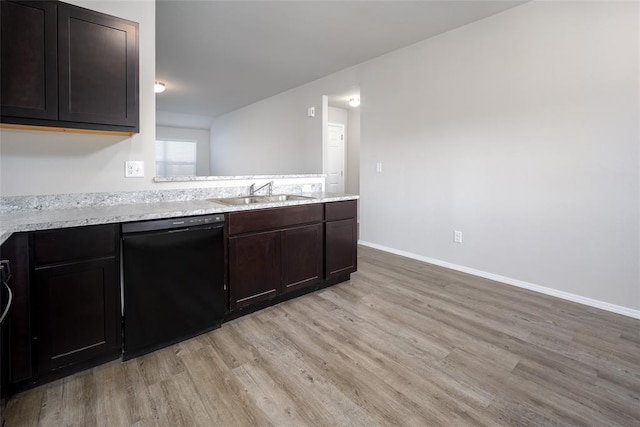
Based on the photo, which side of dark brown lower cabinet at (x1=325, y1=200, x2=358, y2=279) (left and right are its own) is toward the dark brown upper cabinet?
right

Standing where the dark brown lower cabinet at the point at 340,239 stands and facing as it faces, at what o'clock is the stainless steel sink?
The stainless steel sink is roughly at 4 o'clock from the dark brown lower cabinet.

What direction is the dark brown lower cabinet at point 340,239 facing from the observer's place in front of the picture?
facing the viewer and to the right of the viewer

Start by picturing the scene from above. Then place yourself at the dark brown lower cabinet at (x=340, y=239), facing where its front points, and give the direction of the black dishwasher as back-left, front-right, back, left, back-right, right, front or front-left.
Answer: right

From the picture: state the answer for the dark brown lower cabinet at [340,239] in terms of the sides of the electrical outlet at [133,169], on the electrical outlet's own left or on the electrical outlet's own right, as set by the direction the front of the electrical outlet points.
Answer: on the electrical outlet's own left

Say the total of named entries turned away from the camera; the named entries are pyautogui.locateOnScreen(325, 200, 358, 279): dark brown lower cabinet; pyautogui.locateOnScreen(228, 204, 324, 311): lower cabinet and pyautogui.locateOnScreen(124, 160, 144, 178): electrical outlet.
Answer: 0

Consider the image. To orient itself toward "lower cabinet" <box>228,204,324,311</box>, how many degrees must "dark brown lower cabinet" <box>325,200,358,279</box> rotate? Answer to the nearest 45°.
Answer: approximately 90° to its right

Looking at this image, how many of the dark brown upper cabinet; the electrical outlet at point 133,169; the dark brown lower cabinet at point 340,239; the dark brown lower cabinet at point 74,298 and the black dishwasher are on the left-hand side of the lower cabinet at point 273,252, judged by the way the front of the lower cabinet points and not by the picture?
1

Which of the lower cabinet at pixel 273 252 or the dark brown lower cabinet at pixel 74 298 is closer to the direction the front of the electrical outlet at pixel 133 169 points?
the dark brown lower cabinet

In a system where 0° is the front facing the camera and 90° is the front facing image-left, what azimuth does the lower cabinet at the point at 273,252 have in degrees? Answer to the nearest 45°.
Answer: approximately 315°

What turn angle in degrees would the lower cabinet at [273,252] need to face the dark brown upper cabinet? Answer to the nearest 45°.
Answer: approximately 90° to its right

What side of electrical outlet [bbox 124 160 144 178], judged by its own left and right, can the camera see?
front

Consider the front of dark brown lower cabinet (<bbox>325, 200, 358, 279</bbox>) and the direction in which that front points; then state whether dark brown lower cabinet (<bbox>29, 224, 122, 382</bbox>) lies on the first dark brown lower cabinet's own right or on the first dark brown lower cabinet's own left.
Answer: on the first dark brown lower cabinet's own right
